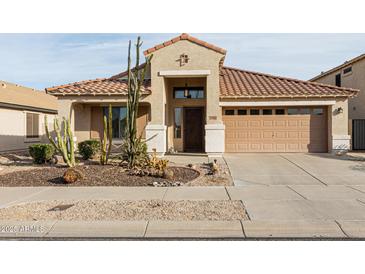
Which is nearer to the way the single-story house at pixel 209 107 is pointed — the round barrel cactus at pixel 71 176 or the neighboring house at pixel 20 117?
the round barrel cactus

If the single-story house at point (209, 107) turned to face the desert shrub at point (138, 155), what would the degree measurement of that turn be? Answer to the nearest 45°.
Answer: approximately 45° to its right

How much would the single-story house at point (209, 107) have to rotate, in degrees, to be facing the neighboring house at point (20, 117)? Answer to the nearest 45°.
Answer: approximately 90° to its right

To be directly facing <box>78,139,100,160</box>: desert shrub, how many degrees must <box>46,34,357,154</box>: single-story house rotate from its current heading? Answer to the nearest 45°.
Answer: approximately 45° to its right

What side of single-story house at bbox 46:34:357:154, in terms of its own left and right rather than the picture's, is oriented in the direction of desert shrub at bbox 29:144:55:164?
right

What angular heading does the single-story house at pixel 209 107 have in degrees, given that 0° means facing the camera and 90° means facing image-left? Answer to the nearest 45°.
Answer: approximately 0°

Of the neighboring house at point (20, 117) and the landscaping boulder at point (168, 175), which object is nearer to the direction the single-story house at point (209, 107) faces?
the landscaping boulder

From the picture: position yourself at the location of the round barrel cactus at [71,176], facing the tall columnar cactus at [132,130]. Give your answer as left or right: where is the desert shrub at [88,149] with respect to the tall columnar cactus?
left

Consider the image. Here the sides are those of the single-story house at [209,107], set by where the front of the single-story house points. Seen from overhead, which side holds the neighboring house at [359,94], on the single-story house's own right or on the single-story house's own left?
on the single-story house's own left
